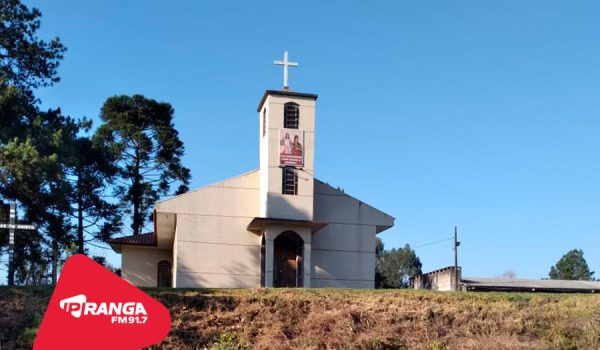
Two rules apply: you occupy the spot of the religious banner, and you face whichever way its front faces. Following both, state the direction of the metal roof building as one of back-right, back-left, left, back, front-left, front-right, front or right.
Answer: back-left

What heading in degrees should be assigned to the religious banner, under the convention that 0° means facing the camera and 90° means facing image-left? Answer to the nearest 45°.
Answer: approximately 0°

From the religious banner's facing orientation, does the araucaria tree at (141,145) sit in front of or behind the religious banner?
behind

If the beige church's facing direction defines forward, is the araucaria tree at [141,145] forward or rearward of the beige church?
rearward

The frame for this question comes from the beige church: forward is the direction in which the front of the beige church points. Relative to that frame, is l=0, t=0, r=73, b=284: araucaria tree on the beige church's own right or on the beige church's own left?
on the beige church's own right

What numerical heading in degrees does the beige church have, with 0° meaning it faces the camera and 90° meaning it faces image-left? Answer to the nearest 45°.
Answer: approximately 0°

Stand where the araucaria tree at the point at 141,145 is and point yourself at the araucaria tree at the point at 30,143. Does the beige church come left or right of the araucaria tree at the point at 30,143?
left

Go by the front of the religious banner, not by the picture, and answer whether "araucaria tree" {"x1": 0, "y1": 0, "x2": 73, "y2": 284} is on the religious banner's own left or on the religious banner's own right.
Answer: on the religious banner's own right
